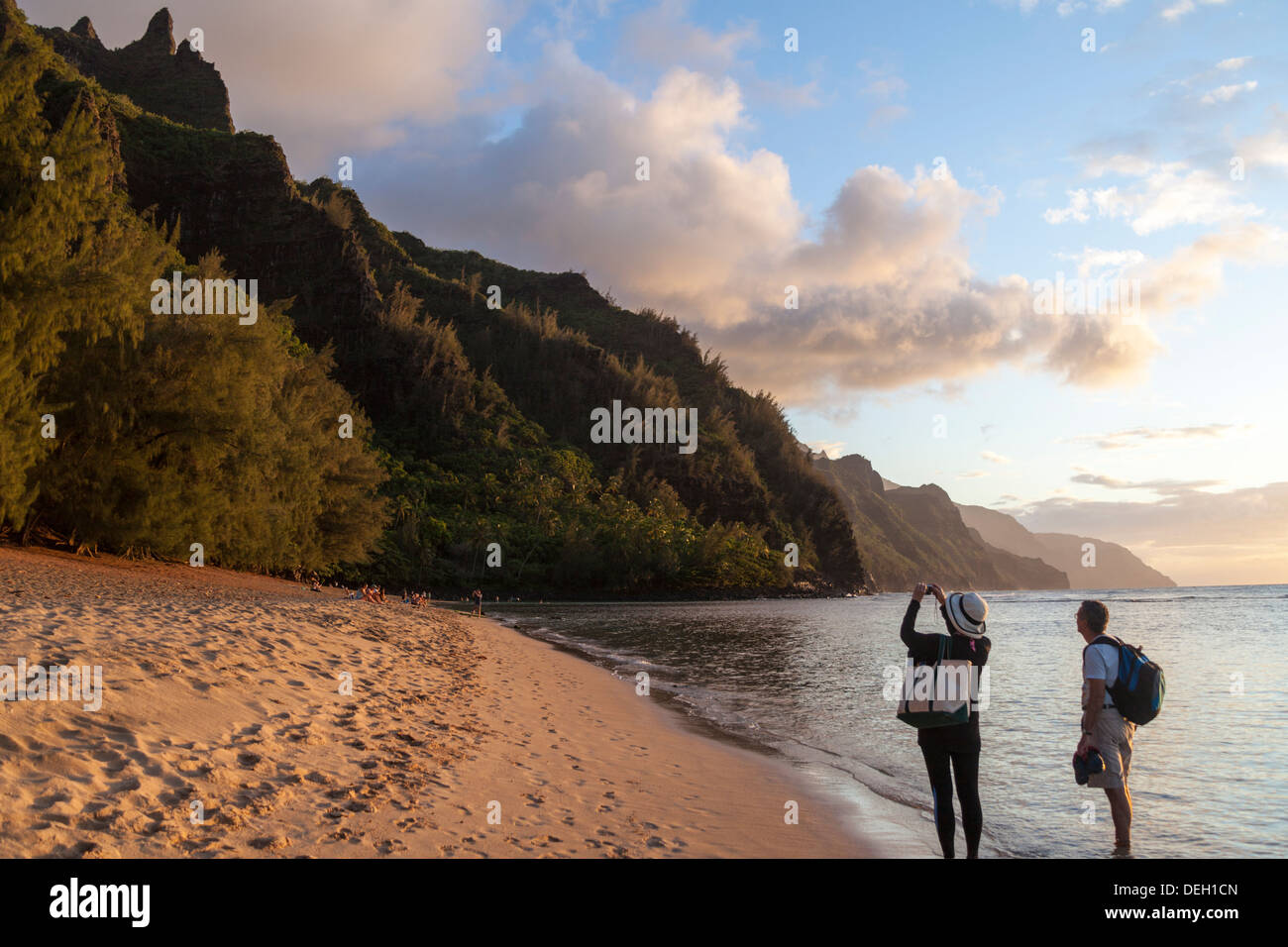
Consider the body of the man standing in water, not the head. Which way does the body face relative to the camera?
to the viewer's left

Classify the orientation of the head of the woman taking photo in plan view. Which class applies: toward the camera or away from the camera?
away from the camera

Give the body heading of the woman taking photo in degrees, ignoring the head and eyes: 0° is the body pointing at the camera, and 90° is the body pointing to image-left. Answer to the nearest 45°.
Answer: approximately 135°

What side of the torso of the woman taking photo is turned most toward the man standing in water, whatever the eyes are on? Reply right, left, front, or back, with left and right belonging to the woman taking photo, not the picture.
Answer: right

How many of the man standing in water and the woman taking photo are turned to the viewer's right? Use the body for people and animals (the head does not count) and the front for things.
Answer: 0

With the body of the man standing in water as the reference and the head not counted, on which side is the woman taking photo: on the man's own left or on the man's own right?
on the man's own left
